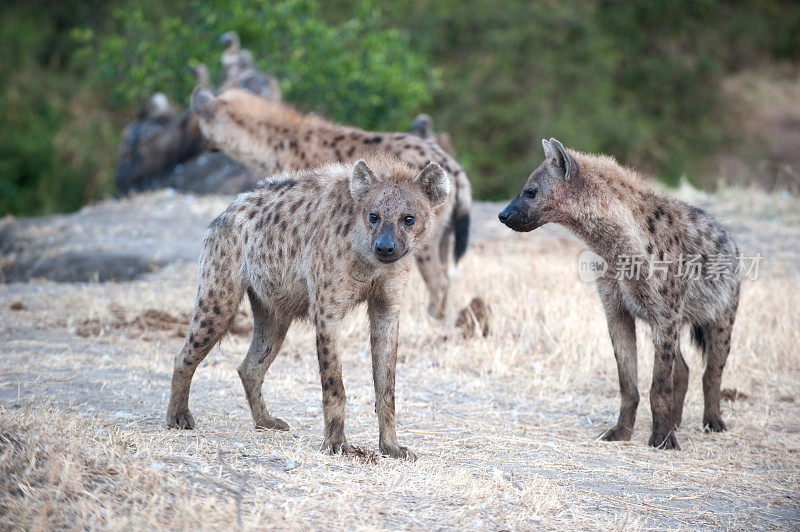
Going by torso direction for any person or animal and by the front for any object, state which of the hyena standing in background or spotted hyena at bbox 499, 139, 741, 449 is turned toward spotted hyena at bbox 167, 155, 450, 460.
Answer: spotted hyena at bbox 499, 139, 741, 449

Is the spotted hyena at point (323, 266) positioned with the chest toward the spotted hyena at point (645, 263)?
no

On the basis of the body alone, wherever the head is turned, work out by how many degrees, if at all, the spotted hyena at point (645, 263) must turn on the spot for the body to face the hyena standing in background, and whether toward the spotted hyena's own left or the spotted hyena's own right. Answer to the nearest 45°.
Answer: approximately 90° to the spotted hyena's own right

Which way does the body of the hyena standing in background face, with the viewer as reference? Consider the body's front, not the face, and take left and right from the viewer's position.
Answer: facing to the left of the viewer

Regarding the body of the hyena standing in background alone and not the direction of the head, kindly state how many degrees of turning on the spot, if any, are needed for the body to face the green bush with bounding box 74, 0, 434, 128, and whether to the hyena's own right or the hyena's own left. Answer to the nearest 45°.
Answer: approximately 90° to the hyena's own right

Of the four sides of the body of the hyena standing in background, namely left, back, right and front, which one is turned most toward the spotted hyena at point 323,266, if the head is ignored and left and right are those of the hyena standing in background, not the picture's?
left

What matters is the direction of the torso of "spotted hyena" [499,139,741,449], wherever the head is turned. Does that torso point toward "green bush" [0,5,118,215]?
no

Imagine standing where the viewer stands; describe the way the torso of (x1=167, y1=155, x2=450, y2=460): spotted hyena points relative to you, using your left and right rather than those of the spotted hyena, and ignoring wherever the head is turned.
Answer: facing the viewer and to the right of the viewer

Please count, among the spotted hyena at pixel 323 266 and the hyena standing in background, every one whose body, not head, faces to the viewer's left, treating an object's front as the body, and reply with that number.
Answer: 1

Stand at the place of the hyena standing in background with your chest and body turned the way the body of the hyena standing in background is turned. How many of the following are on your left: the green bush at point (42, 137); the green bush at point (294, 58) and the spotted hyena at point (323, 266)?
1

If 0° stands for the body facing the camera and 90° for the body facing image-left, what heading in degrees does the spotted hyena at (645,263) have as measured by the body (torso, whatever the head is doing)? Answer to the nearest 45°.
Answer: approximately 45°

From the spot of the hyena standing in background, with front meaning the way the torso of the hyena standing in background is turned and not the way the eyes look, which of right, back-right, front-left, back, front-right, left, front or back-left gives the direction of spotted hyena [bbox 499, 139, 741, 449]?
back-left

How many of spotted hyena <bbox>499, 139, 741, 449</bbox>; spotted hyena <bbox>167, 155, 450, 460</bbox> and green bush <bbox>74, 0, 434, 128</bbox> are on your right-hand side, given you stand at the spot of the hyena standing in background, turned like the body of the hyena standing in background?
1

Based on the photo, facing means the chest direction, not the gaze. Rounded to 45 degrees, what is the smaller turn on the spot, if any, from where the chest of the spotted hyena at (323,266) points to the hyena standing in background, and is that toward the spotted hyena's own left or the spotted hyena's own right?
approximately 135° to the spotted hyena's own left

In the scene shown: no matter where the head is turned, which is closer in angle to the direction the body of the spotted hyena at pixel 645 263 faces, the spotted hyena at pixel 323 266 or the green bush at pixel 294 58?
the spotted hyena

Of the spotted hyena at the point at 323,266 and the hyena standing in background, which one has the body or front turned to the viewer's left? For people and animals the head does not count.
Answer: the hyena standing in background

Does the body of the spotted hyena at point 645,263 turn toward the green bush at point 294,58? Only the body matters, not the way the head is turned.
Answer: no
